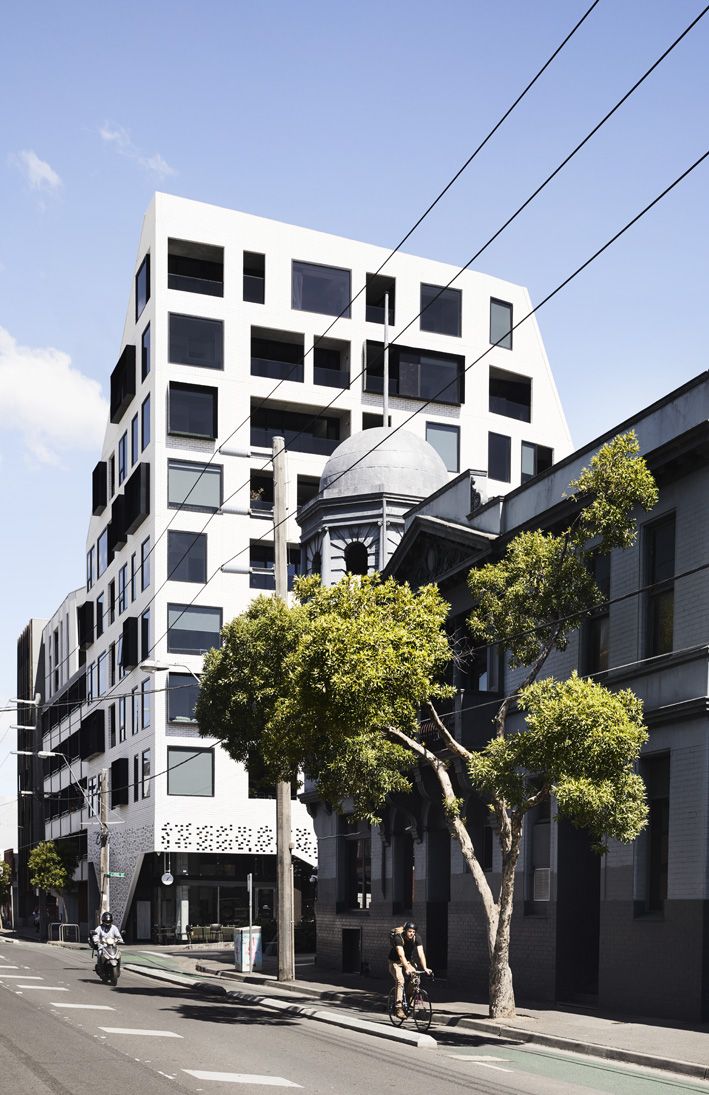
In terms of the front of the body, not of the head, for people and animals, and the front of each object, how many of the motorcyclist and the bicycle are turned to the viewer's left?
0

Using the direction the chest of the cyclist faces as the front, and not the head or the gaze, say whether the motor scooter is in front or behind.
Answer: behind

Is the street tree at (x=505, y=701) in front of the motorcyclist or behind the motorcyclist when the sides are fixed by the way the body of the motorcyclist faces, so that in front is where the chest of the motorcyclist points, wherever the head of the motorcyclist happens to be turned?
in front

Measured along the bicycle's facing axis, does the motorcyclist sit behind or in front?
behind

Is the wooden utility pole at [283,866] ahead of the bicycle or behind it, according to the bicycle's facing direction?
behind
